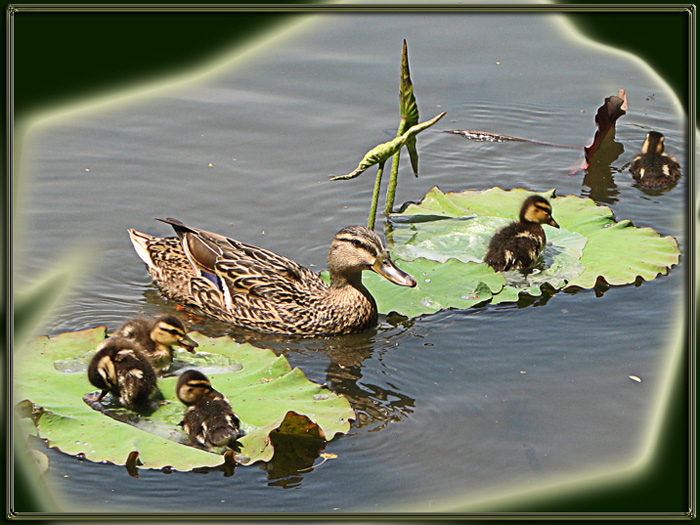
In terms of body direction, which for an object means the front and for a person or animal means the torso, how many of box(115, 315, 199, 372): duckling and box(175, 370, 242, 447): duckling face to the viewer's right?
1

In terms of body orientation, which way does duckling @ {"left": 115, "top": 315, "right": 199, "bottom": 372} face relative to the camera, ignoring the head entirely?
to the viewer's right

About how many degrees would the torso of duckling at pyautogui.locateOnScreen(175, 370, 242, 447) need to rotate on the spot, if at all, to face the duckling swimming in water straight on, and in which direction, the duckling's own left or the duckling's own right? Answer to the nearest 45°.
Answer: approximately 90° to the duckling's own right

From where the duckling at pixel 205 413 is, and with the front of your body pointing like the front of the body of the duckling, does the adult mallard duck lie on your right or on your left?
on your right

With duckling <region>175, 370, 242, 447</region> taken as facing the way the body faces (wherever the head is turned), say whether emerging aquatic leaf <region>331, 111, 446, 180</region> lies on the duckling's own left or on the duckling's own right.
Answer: on the duckling's own right

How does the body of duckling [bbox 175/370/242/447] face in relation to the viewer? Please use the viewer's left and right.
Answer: facing away from the viewer and to the left of the viewer
